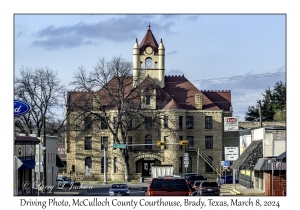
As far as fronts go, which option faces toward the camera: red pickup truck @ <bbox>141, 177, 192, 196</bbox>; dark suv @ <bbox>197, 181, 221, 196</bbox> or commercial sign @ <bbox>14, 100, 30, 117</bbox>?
the commercial sign

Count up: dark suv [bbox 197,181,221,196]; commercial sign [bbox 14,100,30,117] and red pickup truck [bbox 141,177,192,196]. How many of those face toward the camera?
1

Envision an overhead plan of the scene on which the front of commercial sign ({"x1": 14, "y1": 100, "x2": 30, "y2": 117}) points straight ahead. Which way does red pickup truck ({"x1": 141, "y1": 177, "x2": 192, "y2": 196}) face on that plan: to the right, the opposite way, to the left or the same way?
the opposite way

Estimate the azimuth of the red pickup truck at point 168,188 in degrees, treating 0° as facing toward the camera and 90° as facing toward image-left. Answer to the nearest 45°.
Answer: approximately 180°

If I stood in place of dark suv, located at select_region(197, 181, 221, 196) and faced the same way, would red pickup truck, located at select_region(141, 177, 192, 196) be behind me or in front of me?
behind

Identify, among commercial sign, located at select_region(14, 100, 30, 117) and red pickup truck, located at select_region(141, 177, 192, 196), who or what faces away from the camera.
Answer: the red pickup truck

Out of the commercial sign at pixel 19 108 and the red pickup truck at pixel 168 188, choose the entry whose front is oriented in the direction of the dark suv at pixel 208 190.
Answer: the red pickup truck at pixel 168 188

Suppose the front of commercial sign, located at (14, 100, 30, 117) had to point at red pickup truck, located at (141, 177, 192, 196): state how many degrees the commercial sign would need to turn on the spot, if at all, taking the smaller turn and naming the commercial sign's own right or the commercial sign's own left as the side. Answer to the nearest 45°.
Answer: approximately 45° to the commercial sign's own left

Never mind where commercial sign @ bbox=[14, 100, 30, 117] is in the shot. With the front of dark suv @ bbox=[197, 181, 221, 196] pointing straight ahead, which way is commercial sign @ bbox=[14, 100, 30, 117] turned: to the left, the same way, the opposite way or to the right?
the opposite way

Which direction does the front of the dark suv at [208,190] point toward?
away from the camera

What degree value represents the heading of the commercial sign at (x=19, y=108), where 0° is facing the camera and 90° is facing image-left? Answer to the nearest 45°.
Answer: approximately 0°
